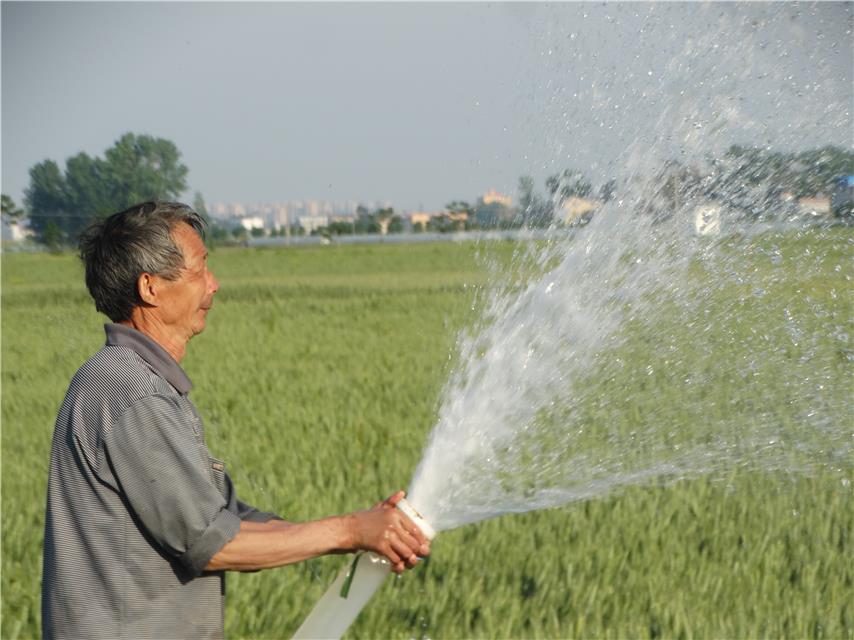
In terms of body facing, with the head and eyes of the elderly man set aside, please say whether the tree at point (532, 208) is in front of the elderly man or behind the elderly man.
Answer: in front

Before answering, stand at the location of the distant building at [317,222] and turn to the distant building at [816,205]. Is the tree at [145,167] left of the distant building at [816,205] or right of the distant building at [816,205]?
right

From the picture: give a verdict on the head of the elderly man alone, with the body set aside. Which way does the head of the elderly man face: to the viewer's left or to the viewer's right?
to the viewer's right

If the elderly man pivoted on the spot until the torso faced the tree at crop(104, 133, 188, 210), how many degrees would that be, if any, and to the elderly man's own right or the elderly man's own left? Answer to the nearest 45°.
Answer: approximately 90° to the elderly man's own left

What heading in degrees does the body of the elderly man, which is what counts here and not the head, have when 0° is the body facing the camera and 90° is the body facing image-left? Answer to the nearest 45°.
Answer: approximately 270°

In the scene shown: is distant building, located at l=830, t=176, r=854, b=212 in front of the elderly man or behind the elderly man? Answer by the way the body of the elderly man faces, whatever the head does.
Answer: in front

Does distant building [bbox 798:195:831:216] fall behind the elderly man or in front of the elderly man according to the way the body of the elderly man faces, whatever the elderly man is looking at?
in front

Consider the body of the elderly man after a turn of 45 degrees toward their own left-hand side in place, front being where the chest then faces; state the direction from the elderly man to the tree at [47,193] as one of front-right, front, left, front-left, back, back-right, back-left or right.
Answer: front-left

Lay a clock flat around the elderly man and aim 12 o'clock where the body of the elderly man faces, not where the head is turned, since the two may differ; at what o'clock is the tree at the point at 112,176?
The tree is roughly at 9 o'clock from the elderly man.
